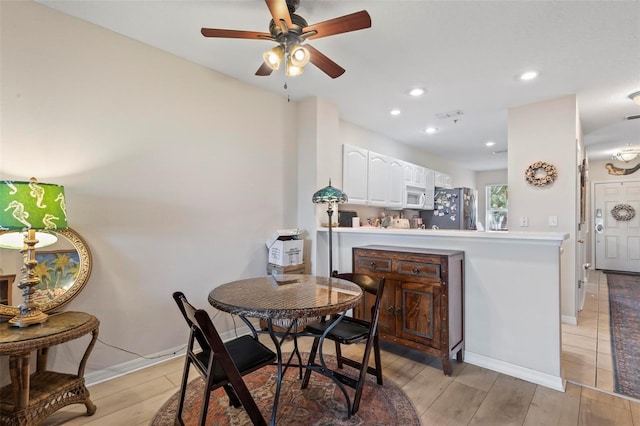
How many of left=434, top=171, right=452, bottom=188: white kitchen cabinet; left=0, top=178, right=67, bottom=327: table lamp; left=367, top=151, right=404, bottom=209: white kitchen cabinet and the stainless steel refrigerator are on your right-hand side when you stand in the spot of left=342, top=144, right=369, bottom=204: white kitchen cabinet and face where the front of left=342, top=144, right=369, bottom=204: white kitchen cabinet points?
1

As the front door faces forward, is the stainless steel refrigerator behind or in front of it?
in front

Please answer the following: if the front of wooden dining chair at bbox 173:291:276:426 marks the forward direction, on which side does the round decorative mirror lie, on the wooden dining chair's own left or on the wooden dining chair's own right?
on the wooden dining chair's own left

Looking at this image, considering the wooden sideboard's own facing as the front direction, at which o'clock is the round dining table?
The round dining table is roughly at 12 o'clock from the wooden sideboard.

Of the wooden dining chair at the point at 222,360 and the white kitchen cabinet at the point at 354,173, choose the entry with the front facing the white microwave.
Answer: the wooden dining chair

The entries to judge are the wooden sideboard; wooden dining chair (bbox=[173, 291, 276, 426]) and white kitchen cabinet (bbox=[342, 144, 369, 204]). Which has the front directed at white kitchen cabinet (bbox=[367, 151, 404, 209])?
the wooden dining chair

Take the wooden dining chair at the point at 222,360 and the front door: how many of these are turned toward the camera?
1

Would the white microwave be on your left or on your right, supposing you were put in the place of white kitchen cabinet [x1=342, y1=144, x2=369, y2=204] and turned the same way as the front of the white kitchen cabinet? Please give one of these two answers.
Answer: on your left

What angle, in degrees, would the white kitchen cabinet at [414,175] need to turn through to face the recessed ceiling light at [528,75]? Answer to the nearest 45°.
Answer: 0° — it already faces it

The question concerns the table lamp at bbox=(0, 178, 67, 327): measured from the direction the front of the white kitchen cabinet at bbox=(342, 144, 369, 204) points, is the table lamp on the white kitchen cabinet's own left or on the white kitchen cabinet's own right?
on the white kitchen cabinet's own right

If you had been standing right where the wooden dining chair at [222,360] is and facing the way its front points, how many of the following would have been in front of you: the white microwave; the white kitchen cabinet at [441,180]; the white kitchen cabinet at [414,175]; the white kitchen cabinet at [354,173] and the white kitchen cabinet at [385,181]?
5

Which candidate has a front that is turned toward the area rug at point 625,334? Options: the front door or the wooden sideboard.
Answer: the front door

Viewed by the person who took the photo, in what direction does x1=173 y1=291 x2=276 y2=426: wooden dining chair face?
facing away from the viewer and to the right of the viewer
